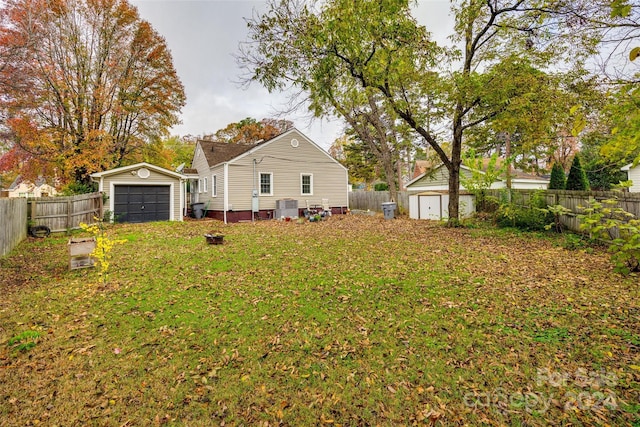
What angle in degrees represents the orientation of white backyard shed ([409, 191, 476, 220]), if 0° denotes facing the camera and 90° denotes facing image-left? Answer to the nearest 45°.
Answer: approximately 0°

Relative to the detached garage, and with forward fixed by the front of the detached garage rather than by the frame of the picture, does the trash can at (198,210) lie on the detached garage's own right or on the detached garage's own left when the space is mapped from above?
on the detached garage's own left

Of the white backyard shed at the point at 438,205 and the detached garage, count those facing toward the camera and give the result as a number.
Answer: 2

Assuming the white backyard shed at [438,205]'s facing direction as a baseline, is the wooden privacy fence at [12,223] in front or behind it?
in front

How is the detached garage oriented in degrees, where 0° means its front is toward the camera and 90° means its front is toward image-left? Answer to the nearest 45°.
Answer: approximately 0°

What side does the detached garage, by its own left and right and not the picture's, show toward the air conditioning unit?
left

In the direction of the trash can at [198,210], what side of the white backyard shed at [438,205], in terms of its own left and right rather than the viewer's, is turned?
right

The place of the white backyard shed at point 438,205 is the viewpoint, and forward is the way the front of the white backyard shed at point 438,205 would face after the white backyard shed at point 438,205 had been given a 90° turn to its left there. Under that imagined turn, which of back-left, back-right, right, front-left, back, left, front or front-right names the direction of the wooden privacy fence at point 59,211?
back-right

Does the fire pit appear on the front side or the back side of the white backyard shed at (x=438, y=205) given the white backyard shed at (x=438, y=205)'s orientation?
on the front side

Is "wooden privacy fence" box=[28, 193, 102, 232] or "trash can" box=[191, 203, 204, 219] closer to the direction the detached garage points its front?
the wooden privacy fence

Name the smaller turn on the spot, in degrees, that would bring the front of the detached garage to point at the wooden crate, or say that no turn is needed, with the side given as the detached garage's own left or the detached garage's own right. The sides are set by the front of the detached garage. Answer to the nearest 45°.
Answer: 0° — it already faces it
